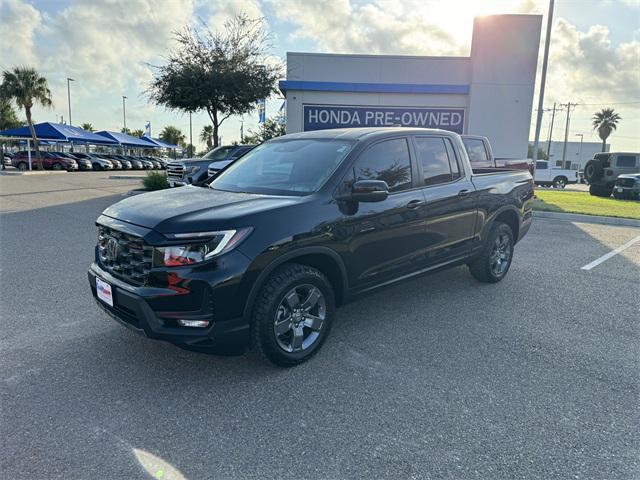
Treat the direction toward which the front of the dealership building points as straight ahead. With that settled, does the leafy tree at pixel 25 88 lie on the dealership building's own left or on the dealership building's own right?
on the dealership building's own right

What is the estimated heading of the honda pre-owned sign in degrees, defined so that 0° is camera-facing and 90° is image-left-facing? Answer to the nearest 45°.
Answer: approximately 0°

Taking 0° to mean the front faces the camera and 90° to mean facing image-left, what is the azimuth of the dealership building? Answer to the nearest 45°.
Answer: approximately 0°

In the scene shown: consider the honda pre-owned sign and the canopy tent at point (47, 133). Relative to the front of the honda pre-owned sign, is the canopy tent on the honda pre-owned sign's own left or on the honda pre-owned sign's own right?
on the honda pre-owned sign's own right

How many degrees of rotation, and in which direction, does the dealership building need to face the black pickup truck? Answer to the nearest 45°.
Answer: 0° — it already faces it

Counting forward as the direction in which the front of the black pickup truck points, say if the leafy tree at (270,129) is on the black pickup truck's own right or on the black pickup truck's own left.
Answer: on the black pickup truck's own right

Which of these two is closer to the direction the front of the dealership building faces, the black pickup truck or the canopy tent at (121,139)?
the black pickup truck

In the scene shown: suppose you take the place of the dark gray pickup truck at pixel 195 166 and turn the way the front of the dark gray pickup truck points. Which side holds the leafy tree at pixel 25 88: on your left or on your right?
on your right
